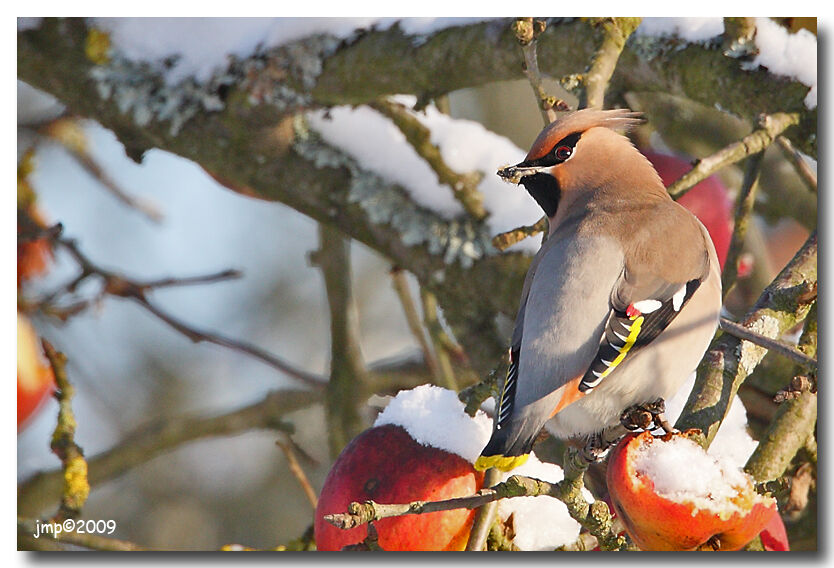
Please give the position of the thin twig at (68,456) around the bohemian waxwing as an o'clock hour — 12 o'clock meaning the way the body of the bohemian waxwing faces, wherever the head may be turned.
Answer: The thin twig is roughly at 8 o'clock from the bohemian waxwing.

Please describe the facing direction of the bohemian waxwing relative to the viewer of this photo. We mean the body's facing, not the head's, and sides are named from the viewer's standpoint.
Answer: facing away from the viewer and to the right of the viewer

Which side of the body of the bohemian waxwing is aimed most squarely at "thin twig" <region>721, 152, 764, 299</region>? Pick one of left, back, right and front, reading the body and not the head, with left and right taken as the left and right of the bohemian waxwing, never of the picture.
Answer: front

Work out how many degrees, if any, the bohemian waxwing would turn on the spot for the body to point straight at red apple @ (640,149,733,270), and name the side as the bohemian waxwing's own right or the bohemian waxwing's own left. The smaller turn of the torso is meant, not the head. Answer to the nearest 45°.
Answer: approximately 45° to the bohemian waxwing's own left

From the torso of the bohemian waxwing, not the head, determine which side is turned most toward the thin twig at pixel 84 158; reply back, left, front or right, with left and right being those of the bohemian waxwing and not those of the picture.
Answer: left
